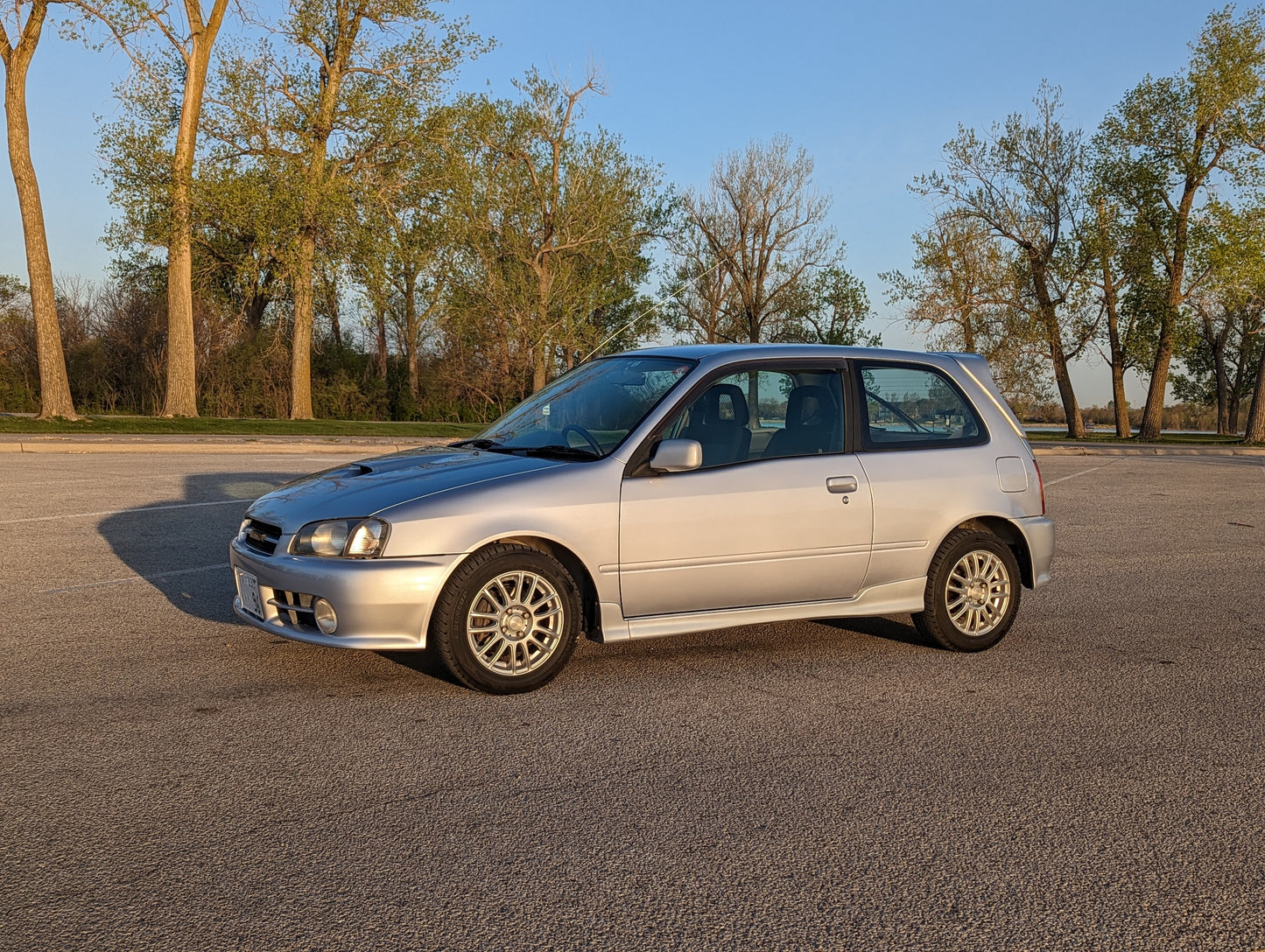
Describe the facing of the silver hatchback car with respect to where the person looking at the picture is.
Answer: facing the viewer and to the left of the viewer

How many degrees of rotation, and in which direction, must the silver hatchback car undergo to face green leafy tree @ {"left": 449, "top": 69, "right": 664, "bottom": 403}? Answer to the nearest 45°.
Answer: approximately 135° to its right
